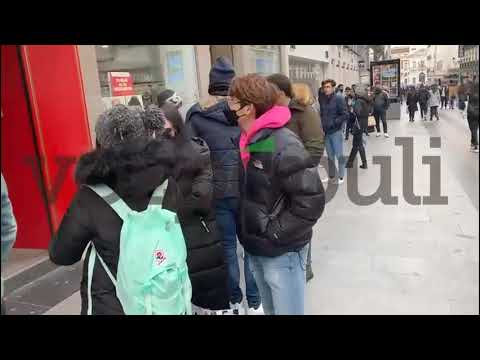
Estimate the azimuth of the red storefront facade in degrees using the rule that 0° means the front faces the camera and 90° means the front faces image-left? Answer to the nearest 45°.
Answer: approximately 315°

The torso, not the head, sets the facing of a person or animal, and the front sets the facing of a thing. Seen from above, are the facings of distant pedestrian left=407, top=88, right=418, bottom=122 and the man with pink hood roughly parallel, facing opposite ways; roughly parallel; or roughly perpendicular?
roughly perpendicular

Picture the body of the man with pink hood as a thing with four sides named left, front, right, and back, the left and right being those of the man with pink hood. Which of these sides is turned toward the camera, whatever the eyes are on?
left

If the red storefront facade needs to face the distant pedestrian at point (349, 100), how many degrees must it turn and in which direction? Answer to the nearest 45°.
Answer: approximately 45° to its left

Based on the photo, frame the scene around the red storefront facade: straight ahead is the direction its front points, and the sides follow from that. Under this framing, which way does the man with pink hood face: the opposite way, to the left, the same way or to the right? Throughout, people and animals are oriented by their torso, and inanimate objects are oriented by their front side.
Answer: the opposite way
